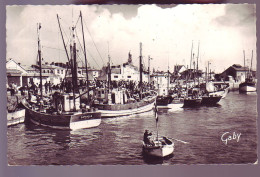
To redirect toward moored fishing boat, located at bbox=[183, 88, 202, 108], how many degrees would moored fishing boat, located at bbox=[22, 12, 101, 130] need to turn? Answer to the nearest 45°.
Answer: approximately 135° to its right

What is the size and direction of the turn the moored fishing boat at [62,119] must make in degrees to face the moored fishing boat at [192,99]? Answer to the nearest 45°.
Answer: approximately 135° to its right

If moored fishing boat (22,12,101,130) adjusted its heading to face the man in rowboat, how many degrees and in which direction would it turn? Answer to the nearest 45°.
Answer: approximately 180°

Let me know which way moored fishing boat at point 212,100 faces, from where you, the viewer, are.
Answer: facing to the right of the viewer

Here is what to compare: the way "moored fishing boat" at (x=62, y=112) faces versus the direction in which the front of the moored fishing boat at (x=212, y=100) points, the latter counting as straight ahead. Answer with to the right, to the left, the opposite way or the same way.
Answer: the opposite way

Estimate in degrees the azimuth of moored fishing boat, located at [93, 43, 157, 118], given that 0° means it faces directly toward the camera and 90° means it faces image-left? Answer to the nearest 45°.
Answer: approximately 225°

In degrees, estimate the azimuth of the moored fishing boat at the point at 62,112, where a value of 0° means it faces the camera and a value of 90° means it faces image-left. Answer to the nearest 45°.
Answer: approximately 135°

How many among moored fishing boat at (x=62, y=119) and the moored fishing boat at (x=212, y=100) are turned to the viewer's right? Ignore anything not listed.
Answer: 1

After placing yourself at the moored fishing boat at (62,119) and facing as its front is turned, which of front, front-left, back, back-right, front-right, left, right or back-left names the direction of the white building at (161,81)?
back-right

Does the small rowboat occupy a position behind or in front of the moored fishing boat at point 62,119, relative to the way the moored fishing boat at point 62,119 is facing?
behind
